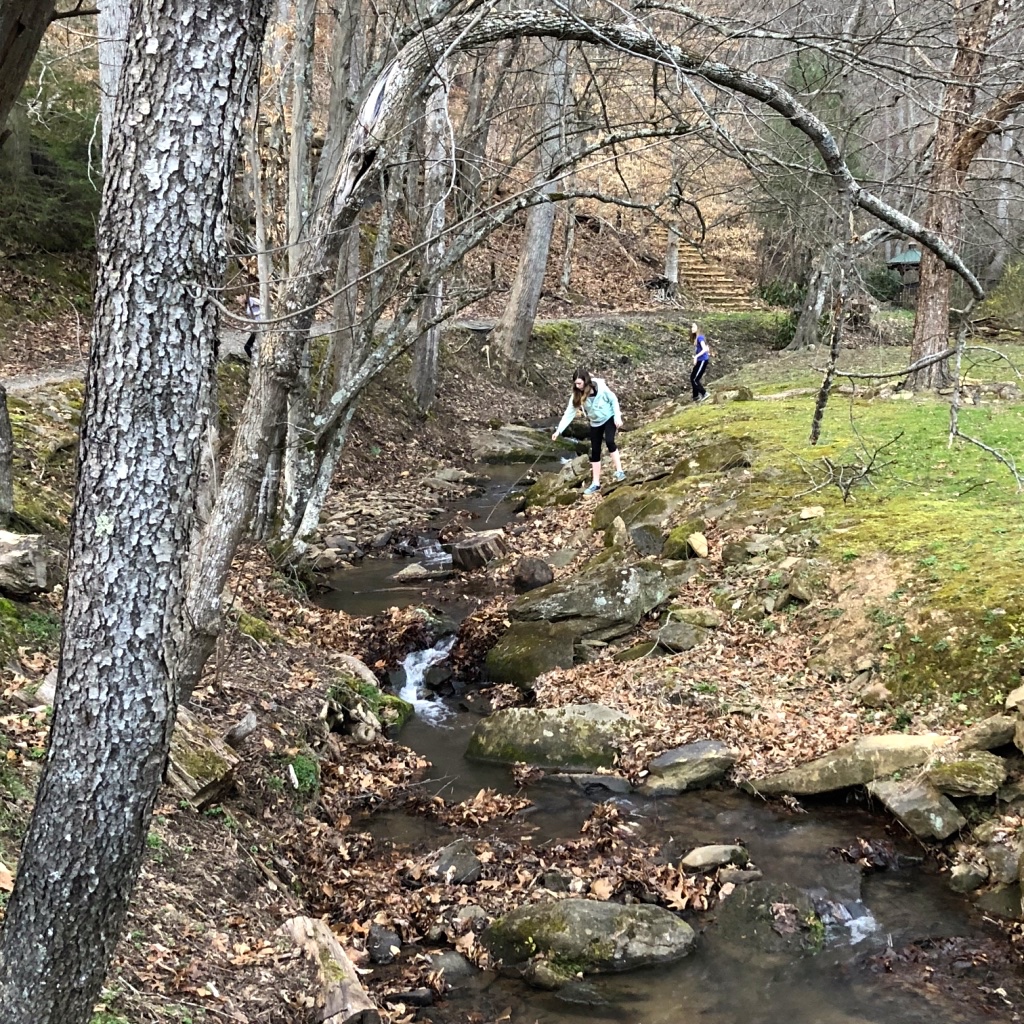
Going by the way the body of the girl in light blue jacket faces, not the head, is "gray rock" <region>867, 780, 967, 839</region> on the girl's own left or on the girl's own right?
on the girl's own left

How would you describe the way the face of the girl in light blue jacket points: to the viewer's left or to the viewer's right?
to the viewer's left

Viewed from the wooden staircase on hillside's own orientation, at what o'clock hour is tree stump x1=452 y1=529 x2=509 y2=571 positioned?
The tree stump is roughly at 12 o'clock from the wooden staircase on hillside.

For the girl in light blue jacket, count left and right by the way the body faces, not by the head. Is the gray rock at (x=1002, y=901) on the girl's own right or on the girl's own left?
on the girl's own left

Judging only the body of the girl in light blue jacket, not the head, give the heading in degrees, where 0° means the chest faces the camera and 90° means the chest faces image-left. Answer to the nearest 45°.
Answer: approximately 45°

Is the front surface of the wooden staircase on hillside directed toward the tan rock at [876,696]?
yes

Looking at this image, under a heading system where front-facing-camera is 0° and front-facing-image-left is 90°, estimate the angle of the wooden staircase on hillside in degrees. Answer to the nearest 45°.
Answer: approximately 0°

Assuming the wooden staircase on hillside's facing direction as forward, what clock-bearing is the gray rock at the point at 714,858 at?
The gray rock is roughly at 12 o'clock from the wooden staircase on hillside.
